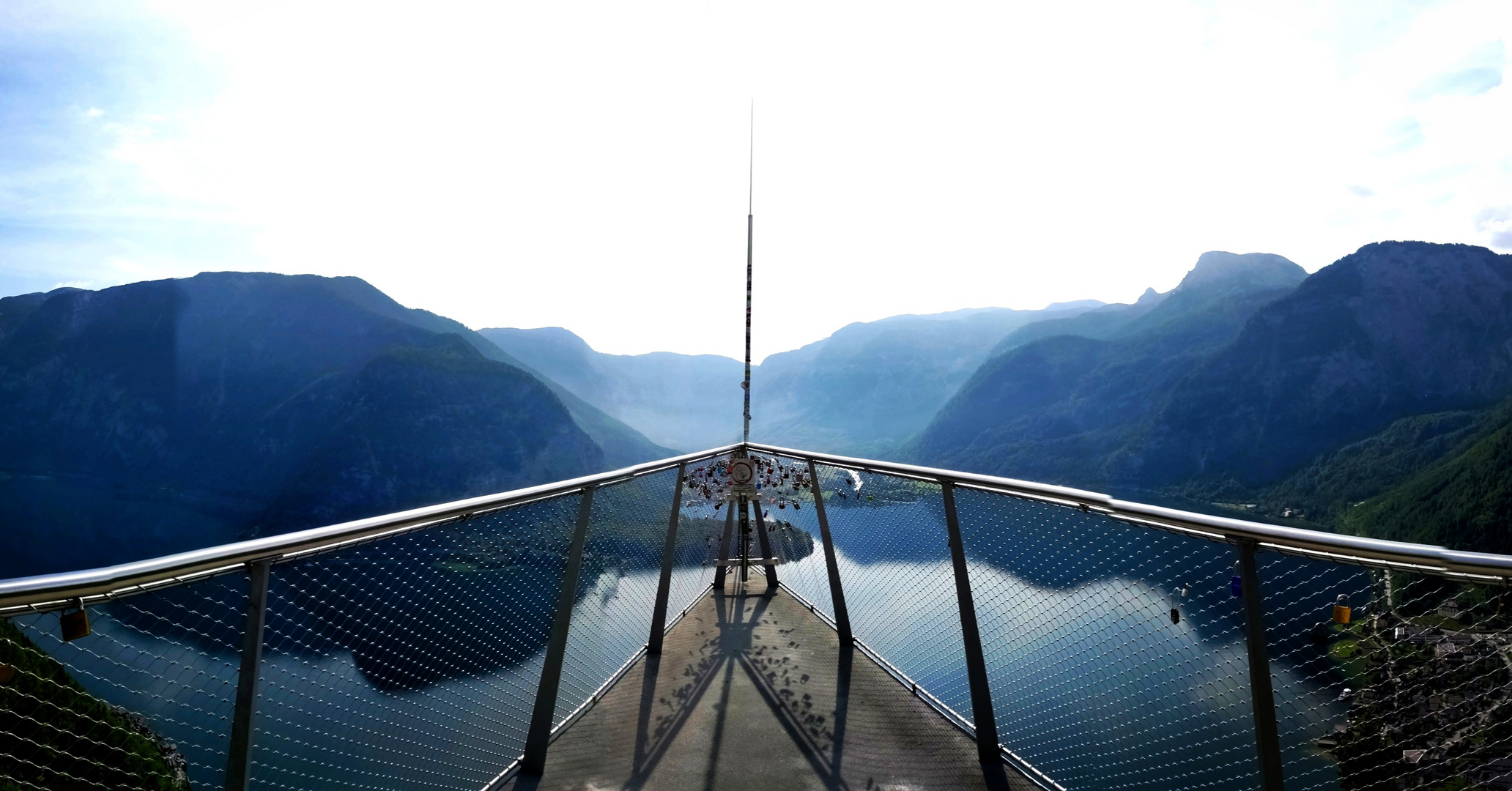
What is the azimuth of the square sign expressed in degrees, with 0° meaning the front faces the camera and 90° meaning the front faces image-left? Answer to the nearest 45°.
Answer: approximately 0°

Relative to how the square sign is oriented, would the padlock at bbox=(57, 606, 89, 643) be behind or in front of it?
in front

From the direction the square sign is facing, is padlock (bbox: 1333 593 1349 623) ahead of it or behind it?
ahead
